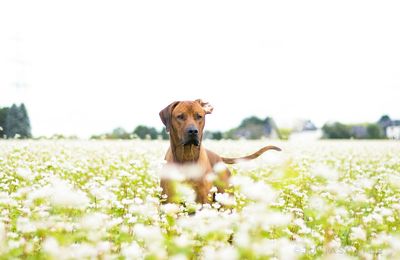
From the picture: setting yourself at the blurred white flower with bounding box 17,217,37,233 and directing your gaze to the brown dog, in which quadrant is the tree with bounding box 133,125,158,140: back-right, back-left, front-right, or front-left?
front-left

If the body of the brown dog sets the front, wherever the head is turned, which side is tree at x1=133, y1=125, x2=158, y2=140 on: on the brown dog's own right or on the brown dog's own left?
on the brown dog's own right

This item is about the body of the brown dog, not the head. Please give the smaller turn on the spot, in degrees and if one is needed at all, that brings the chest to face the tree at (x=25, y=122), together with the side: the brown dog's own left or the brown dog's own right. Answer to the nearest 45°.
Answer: approximately 90° to the brown dog's own right

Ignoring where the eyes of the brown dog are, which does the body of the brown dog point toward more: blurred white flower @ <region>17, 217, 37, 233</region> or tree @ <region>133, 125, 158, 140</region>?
the blurred white flower

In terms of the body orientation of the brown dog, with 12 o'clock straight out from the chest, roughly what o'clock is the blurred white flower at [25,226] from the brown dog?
The blurred white flower is roughly at 11 o'clock from the brown dog.

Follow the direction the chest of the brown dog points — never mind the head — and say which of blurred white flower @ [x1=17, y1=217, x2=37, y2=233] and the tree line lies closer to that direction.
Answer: the blurred white flower

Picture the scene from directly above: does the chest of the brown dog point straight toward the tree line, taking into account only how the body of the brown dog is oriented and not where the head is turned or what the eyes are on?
no

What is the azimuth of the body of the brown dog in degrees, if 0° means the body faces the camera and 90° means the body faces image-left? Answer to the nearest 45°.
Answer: approximately 45°

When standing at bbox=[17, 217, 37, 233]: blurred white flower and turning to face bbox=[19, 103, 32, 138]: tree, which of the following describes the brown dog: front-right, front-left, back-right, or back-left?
front-right
